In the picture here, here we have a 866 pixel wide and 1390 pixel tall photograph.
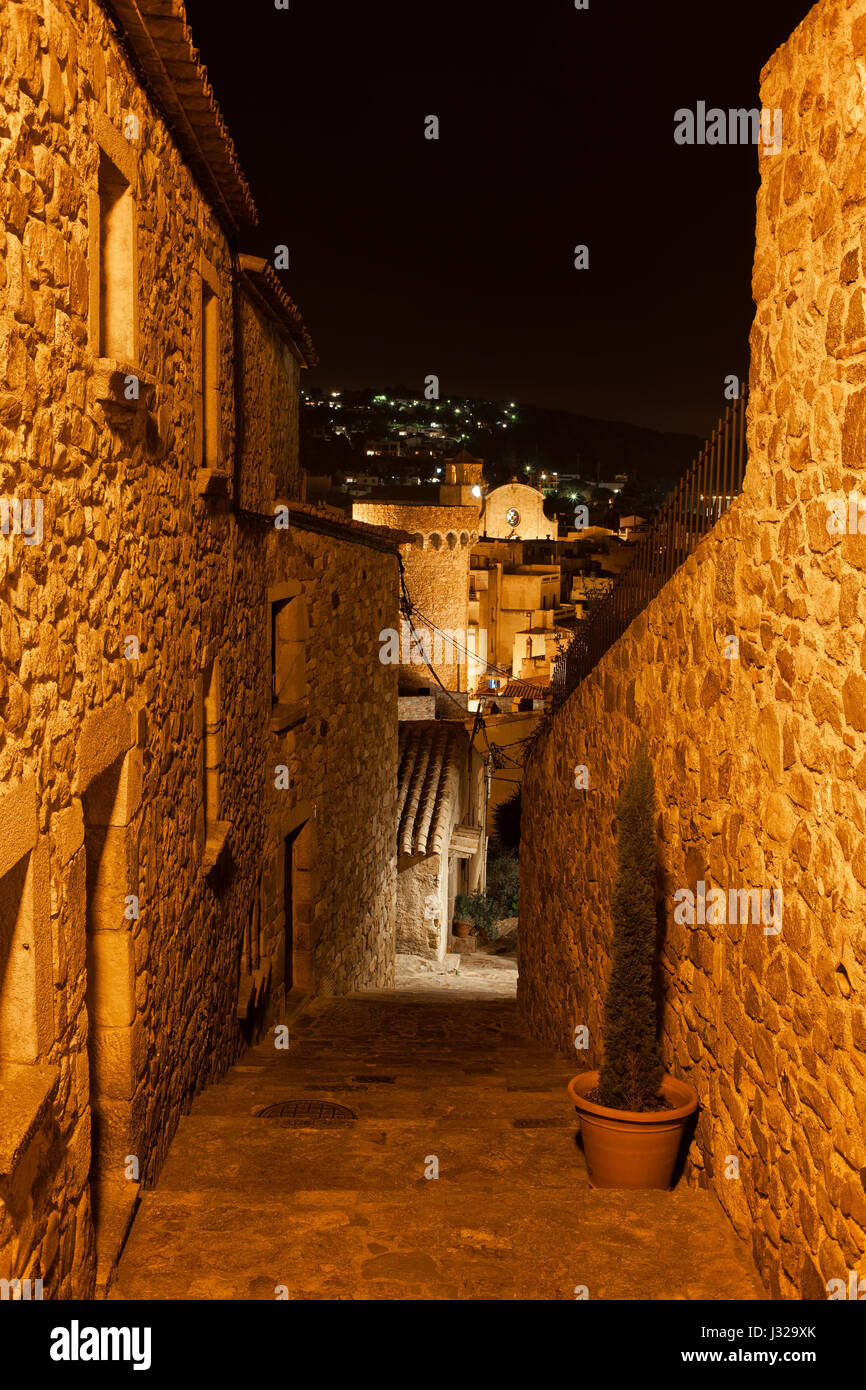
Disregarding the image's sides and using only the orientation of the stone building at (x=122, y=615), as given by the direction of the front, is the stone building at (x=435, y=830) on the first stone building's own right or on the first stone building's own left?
on the first stone building's own left

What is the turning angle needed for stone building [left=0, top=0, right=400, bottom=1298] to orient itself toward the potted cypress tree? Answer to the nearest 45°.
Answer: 0° — it already faces it

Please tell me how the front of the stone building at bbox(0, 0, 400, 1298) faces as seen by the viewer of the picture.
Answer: facing to the right of the viewer

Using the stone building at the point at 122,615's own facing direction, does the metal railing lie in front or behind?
in front

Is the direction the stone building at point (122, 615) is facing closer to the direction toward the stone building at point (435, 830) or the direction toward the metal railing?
the metal railing
